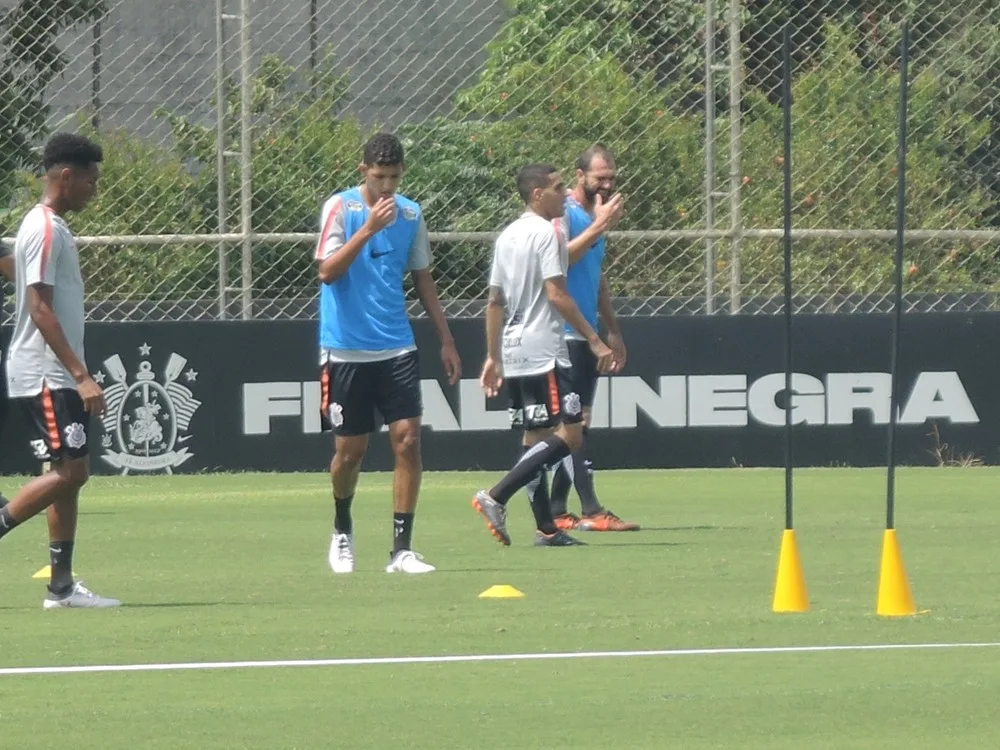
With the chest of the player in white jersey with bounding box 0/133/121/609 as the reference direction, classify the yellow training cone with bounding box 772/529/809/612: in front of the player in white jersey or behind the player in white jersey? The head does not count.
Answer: in front

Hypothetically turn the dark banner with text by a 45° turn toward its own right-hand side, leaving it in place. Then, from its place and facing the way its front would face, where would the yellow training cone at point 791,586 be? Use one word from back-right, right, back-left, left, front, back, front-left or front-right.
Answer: front-left

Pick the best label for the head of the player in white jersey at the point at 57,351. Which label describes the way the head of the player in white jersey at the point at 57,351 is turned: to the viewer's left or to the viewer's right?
to the viewer's right

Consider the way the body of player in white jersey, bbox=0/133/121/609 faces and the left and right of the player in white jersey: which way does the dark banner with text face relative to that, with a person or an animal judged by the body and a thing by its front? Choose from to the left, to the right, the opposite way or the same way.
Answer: to the right

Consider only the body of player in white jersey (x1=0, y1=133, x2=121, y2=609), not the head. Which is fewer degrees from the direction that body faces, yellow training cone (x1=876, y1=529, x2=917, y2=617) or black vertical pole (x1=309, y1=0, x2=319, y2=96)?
the yellow training cone

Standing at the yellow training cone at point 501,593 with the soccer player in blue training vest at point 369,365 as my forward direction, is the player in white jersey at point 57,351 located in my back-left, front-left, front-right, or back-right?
front-left

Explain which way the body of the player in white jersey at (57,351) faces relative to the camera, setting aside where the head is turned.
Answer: to the viewer's right

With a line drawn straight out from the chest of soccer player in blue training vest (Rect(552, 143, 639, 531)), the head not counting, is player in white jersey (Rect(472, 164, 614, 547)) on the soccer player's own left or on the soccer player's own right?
on the soccer player's own right

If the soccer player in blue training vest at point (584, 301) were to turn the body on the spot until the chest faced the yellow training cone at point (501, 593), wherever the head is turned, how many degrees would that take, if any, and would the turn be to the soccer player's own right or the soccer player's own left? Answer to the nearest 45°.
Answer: approximately 45° to the soccer player's own right

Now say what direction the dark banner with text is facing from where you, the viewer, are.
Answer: facing the viewer

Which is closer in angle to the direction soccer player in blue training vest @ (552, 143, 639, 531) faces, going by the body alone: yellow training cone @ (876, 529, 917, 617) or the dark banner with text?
the yellow training cone

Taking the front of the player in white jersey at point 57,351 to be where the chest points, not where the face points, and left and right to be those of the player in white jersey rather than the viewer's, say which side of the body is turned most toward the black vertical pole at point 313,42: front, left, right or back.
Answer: left

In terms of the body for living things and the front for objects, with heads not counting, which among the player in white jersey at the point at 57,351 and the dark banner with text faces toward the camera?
the dark banner with text

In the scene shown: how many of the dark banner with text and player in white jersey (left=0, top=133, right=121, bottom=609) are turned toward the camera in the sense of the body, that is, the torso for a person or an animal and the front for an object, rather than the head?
1
